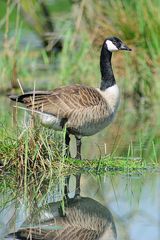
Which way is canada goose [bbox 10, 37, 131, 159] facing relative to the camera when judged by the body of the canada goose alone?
to the viewer's right
